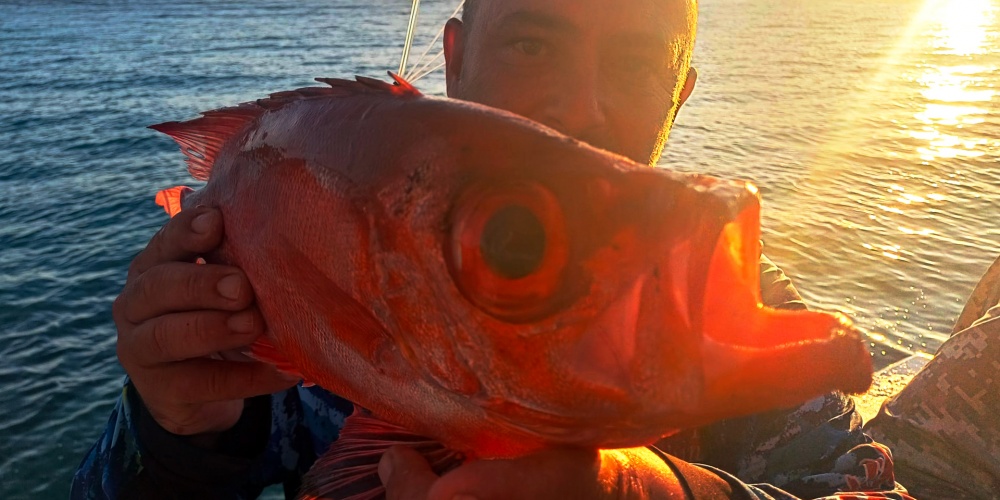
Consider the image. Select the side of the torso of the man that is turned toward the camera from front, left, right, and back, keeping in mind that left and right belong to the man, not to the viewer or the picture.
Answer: front

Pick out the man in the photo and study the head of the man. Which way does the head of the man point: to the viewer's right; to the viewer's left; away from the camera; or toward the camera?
toward the camera
